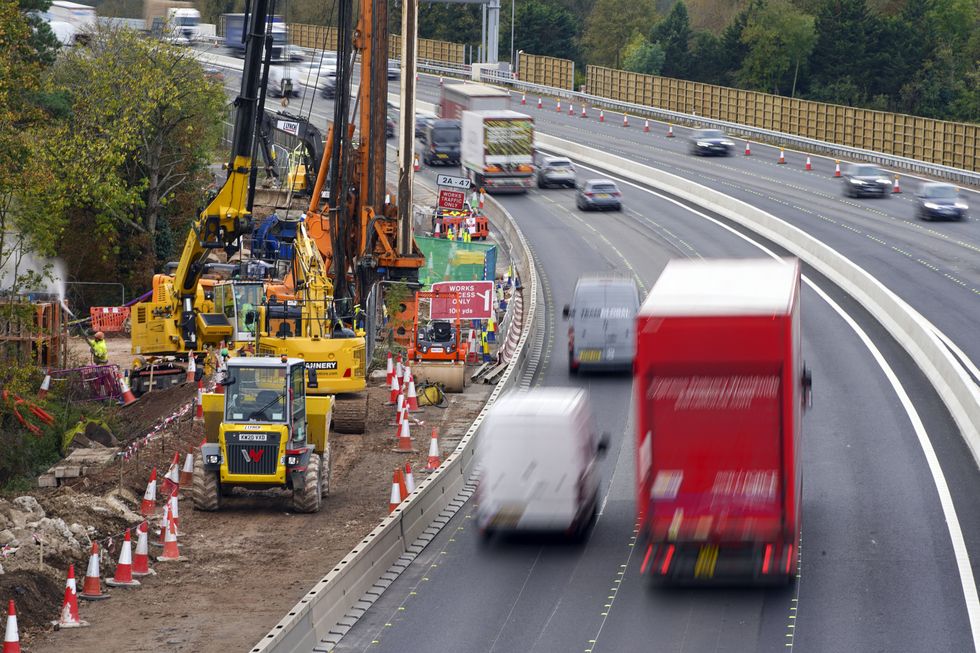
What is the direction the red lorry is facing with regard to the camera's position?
facing away from the viewer

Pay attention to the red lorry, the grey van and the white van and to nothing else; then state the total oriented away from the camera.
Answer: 3

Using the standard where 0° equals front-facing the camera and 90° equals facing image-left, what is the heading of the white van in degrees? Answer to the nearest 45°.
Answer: approximately 180°

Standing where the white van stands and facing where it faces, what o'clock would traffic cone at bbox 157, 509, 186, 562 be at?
The traffic cone is roughly at 9 o'clock from the white van.

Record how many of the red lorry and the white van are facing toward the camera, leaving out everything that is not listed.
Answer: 0

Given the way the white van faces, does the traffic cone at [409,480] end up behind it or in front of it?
in front

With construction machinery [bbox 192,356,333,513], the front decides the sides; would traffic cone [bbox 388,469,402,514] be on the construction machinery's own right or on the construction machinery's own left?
on the construction machinery's own left

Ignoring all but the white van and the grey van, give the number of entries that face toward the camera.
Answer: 0

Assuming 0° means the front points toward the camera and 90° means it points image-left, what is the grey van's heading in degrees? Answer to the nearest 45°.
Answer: approximately 180°

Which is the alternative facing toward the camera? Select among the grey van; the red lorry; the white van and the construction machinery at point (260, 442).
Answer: the construction machinery

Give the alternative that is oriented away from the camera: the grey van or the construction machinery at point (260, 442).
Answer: the grey van

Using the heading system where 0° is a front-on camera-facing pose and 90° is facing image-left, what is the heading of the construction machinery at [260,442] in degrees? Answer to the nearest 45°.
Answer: approximately 0°
